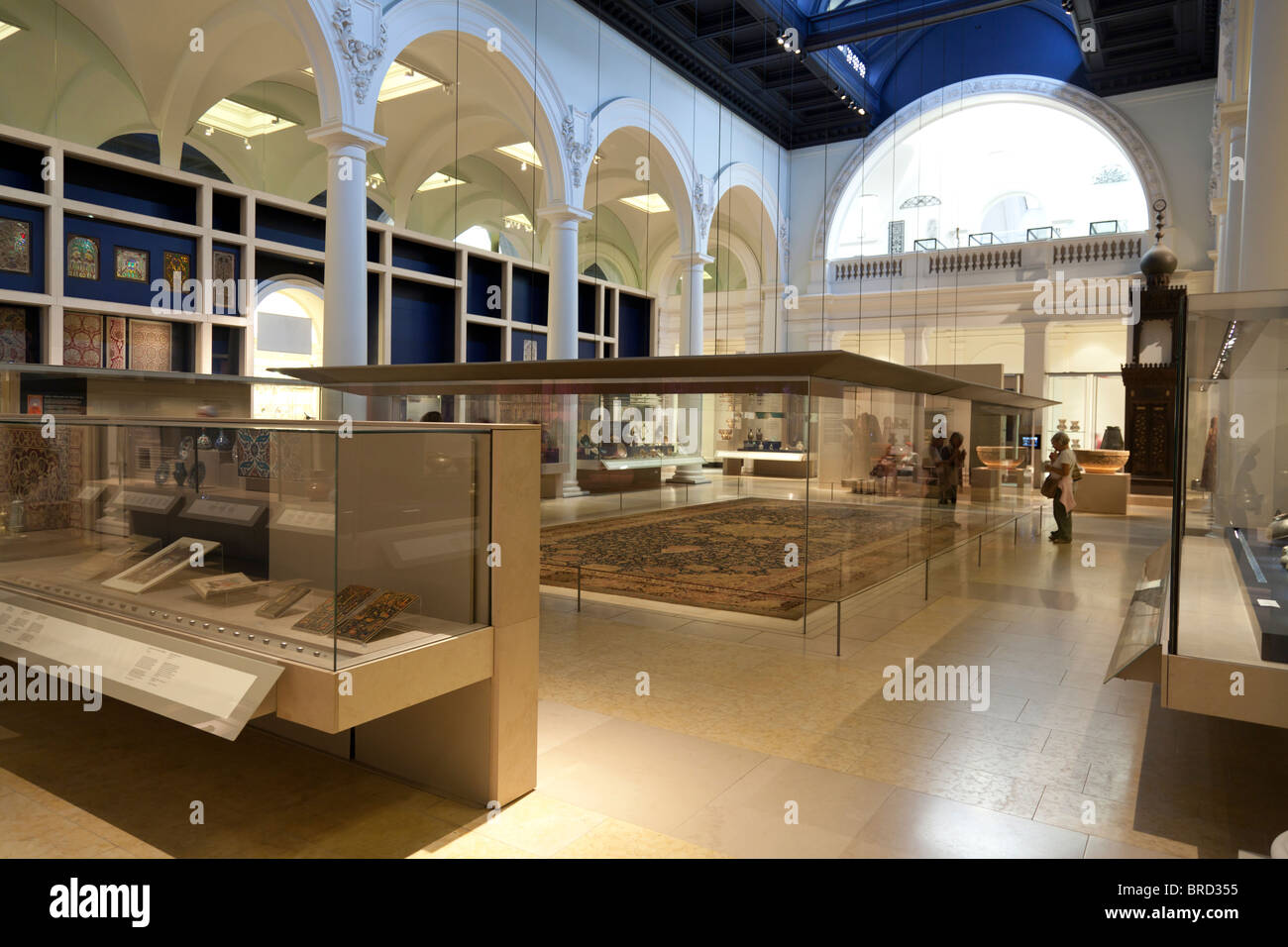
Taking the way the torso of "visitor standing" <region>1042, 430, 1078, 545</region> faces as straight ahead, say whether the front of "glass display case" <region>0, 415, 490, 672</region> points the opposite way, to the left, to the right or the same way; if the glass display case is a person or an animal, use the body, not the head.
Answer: to the left

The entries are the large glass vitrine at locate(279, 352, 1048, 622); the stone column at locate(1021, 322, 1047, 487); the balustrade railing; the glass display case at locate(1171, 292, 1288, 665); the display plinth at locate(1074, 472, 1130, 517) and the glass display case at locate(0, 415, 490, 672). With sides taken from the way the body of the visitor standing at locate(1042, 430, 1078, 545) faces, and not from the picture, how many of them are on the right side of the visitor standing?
3

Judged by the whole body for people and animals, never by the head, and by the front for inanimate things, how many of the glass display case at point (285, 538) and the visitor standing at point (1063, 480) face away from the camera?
0

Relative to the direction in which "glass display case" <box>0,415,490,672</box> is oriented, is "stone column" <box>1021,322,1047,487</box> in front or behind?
behind

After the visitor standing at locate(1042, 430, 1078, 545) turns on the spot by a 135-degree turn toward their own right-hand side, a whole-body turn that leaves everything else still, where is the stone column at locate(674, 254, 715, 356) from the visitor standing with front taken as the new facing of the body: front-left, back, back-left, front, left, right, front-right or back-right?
left

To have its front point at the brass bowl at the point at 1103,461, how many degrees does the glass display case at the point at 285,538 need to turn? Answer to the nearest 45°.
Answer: approximately 180°

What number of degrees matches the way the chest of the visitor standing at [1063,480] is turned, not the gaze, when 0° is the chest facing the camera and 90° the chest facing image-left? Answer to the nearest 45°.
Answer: approximately 90°

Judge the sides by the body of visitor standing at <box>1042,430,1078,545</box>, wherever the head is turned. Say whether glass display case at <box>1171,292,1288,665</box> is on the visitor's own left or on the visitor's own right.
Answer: on the visitor's own left

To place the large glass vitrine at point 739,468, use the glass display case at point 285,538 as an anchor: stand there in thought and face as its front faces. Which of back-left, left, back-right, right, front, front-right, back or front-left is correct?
back

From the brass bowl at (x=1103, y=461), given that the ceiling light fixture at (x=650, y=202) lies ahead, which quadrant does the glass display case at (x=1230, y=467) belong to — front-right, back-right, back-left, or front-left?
back-left
